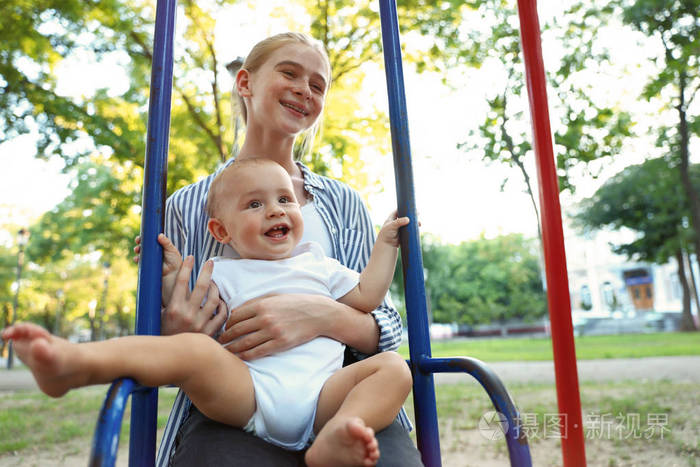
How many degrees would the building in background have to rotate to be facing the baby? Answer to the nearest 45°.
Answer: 0° — it already faces them

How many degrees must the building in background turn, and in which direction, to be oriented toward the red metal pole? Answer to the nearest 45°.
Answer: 0° — it already faces it

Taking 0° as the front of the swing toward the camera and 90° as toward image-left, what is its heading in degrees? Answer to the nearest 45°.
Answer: approximately 0°

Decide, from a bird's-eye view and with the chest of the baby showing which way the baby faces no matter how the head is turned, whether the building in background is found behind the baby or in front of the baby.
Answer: behind

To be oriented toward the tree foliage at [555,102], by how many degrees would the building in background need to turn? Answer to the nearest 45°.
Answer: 0° — it already faces it

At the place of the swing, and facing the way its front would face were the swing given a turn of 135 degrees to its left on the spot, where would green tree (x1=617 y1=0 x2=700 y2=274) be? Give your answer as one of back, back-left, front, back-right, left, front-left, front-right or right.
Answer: front

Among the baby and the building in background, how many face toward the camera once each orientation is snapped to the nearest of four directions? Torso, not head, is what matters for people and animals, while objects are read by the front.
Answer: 2

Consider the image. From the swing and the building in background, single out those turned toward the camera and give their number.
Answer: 2

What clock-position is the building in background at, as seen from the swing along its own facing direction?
The building in background is roughly at 7 o'clock from the swing.

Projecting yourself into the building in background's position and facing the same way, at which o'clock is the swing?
The swing is roughly at 12 o'clock from the building in background.

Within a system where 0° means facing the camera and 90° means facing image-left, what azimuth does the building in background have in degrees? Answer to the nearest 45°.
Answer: approximately 0°

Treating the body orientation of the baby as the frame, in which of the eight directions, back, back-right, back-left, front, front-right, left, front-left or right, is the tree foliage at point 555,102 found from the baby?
back-left
